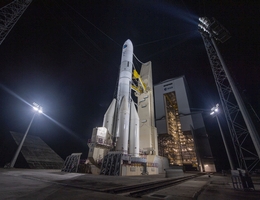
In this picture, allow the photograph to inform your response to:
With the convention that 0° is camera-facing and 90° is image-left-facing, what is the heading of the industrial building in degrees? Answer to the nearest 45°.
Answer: approximately 45°
